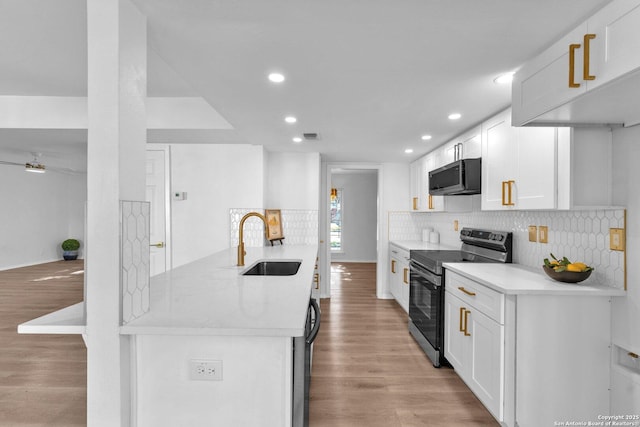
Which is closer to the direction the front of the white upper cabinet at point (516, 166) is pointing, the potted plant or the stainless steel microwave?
the potted plant

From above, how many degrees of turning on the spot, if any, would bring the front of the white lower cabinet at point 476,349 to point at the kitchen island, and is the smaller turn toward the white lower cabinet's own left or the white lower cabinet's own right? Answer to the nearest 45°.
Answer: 0° — it already faces it

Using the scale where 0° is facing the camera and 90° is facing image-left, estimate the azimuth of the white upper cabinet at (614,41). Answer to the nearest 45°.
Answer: approximately 45°

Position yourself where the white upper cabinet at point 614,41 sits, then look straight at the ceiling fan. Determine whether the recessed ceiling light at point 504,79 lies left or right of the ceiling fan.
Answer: right

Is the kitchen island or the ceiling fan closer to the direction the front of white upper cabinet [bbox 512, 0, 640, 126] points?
the kitchen island

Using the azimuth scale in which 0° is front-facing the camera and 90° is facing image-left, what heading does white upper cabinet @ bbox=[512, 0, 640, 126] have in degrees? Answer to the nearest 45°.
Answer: approximately 45°

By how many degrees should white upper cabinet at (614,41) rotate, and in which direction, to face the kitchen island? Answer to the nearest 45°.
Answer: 0° — it already faces it
